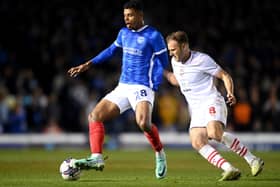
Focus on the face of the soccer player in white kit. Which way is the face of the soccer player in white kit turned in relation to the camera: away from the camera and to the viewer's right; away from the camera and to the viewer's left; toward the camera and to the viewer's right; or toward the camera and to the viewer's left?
toward the camera and to the viewer's left

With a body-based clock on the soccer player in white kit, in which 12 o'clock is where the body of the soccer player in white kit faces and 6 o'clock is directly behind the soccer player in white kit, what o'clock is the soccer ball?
The soccer ball is roughly at 1 o'clock from the soccer player in white kit.

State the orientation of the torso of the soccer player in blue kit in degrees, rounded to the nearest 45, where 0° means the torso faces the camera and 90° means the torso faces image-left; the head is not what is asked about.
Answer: approximately 45°

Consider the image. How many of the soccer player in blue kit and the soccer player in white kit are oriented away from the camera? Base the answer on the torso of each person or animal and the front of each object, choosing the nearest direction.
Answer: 0

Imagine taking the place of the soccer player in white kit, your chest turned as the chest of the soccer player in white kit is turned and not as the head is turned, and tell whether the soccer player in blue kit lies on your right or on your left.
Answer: on your right

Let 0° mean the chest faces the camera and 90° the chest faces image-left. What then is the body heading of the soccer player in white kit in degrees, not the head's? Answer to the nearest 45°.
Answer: approximately 45°

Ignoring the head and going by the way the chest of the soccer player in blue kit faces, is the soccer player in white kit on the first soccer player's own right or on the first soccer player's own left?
on the first soccer player's own left
